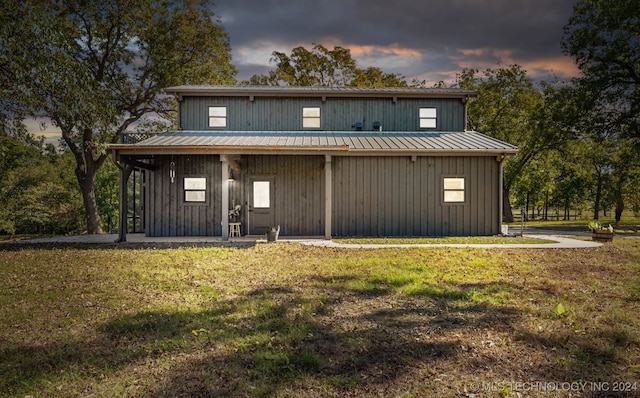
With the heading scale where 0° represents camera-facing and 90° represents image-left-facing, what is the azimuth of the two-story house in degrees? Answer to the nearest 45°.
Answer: approximately 0°

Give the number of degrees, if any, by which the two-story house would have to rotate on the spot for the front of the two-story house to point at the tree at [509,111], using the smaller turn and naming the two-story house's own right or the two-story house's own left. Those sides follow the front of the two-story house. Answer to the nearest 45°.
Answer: approximately 135° to the two-story house's own left

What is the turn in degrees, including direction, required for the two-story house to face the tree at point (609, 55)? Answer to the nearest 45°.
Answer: approximately 90° to its left

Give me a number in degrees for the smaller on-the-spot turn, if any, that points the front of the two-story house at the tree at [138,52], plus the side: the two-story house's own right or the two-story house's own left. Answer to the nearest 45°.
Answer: approximately 135° to the two-story house's own right

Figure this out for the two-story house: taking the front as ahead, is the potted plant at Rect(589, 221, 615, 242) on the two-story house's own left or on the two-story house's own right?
on the two-story house's own left

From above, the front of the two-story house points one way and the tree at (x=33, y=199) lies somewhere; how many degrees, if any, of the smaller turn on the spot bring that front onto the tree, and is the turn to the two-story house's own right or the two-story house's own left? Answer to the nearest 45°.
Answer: approximately 135° to the two-story house's own right
